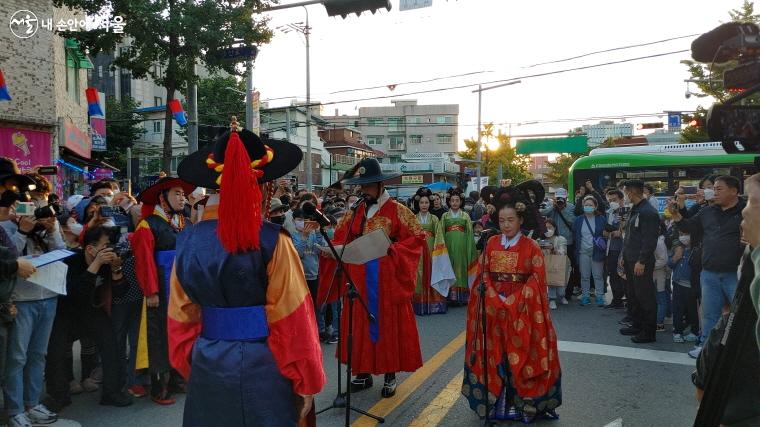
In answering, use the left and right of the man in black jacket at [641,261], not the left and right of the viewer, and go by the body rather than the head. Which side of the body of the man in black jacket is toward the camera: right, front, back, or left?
left

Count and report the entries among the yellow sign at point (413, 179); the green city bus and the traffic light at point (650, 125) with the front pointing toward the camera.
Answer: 2

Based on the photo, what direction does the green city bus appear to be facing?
to the viewer's left

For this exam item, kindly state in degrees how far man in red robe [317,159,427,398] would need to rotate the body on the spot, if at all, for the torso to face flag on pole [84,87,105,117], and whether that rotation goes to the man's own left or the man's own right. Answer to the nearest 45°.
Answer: approximately 90° to the man's own right

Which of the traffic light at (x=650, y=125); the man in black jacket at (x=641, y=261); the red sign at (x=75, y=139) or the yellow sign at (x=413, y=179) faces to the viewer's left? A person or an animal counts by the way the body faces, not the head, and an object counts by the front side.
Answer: the man in black jacket

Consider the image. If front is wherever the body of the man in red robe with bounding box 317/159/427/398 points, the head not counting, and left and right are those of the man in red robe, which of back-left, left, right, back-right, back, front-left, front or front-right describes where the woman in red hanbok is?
left

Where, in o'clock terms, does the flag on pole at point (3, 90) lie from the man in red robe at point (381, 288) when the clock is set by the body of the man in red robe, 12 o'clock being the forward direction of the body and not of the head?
The flag on pole is roughly at 3 o'clock from the man in red robe.

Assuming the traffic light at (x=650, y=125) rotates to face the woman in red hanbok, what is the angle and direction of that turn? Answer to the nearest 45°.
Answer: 0° — it already faces them

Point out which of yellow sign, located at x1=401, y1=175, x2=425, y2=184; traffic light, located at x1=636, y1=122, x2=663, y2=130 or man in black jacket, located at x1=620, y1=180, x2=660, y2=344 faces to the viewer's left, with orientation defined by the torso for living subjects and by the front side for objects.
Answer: the man in black jacket

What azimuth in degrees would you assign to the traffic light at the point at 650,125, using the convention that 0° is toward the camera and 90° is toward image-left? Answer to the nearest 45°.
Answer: approximately 0°

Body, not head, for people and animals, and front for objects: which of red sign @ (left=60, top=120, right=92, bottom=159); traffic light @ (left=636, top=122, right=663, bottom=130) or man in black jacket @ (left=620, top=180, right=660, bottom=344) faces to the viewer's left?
the man in black jacket

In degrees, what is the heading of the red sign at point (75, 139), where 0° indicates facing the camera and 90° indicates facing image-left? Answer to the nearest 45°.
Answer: approximately 315°

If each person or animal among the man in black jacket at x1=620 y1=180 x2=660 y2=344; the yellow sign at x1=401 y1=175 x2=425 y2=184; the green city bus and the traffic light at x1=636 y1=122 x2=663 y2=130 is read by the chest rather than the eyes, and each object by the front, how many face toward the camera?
2

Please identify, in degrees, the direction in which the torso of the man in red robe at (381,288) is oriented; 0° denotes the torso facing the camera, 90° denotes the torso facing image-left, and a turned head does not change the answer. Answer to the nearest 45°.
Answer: approximately 45°
